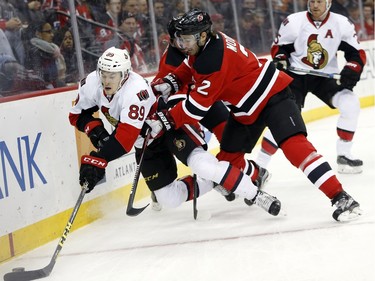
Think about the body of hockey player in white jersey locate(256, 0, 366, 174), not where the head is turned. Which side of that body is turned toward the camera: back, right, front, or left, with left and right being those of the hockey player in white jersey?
front

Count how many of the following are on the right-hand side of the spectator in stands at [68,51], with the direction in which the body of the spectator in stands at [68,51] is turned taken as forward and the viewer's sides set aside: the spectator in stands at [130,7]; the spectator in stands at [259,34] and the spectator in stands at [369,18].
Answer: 0

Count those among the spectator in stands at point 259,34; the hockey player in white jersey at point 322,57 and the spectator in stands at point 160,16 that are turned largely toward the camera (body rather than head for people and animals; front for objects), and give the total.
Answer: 3

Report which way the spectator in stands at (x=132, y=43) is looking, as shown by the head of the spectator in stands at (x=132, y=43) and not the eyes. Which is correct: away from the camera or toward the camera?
toward the camera

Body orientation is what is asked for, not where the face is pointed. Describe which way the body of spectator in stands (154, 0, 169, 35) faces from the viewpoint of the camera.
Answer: toward the camera

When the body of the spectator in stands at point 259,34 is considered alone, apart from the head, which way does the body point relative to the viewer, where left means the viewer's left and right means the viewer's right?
facing the viewer

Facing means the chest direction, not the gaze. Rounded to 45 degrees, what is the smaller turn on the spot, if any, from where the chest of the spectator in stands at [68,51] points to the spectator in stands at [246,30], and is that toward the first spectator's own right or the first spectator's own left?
approximately 90° to the first spectator's own left

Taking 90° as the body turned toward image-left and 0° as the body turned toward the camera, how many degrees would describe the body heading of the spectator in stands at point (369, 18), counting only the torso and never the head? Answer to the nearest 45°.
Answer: approximately 45°

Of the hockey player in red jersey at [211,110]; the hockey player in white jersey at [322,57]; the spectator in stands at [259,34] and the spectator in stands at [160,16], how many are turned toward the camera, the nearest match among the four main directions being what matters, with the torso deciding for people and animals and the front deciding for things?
3

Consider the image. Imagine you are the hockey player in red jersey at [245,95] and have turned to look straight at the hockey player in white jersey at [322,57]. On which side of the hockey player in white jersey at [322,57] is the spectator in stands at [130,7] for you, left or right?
left

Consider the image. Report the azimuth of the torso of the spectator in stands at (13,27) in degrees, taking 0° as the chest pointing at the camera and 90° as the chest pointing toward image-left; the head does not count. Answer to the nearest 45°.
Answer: approximately 315°

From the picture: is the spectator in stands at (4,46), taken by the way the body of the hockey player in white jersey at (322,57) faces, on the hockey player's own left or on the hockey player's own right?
on the hockey player's own right

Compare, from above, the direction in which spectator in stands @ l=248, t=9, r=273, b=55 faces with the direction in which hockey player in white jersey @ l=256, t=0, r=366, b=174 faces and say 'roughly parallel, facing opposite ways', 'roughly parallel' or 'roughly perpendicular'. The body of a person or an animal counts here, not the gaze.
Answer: roughly parallel

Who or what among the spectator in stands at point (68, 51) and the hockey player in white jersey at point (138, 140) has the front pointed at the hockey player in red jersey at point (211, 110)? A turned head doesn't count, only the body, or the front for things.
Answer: the spectator in stands

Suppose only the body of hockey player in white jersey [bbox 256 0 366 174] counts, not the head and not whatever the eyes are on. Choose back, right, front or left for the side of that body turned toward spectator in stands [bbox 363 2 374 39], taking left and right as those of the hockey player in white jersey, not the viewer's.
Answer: back

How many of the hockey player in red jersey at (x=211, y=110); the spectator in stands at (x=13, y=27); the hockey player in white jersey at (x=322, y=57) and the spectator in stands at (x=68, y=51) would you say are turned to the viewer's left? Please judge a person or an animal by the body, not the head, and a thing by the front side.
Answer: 1

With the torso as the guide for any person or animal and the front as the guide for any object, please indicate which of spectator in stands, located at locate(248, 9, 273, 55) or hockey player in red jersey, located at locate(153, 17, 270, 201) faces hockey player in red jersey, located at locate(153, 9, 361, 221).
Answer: the spectator in stands

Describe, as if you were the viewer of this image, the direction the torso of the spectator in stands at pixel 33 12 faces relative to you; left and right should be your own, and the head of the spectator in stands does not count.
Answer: facing the viewer and to the right of the viewer

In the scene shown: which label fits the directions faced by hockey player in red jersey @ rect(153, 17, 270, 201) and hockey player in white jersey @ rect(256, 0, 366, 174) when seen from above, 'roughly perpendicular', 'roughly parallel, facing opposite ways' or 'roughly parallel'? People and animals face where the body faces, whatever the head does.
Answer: roughly perpendicular

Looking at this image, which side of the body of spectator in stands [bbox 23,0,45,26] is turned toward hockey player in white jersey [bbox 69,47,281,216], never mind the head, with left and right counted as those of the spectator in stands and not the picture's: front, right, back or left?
front
